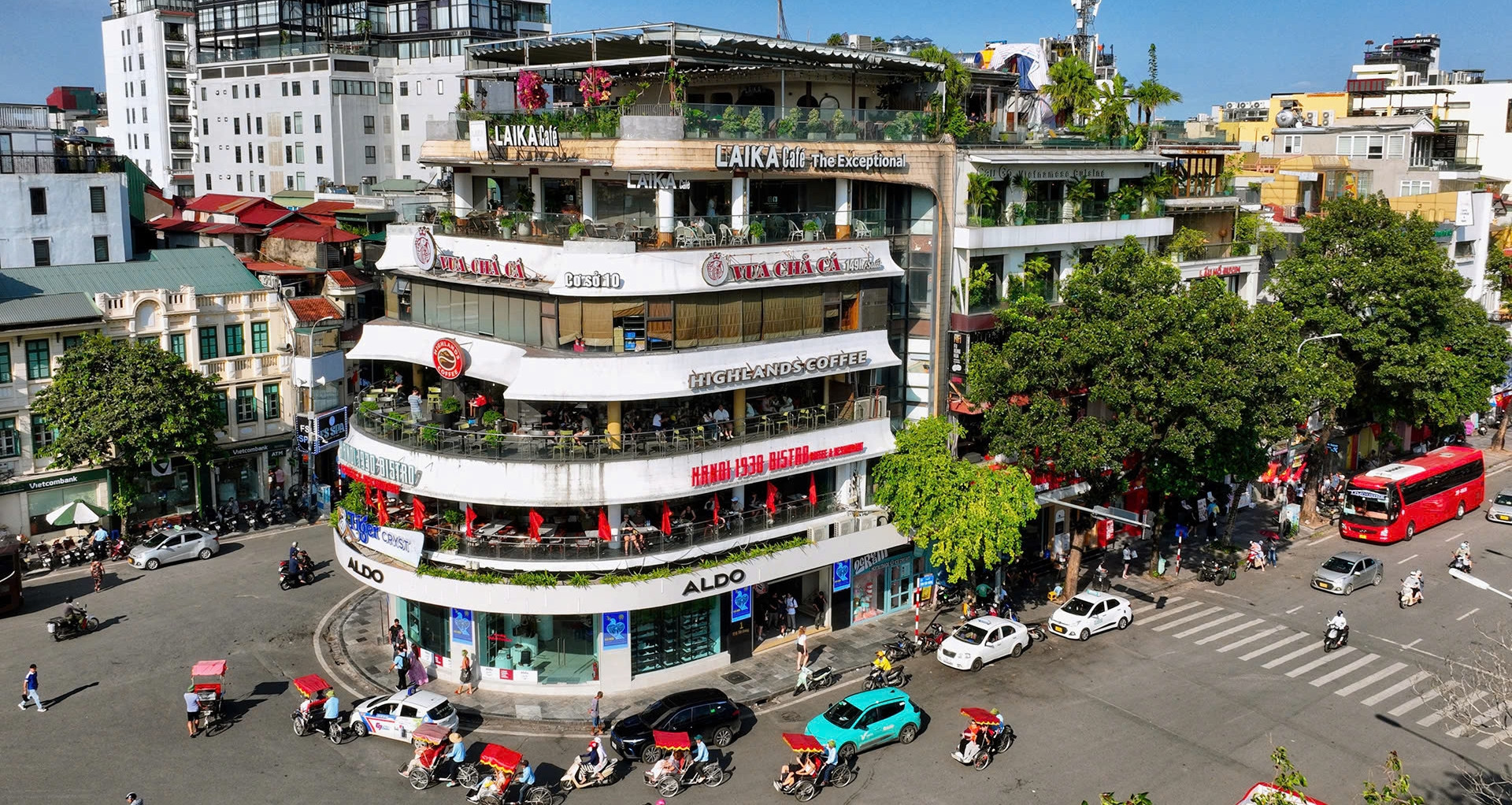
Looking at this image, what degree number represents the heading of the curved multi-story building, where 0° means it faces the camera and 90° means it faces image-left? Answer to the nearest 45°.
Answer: approximately 0°

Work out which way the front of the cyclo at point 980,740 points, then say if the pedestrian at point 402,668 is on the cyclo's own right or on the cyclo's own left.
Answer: on the cyclo's own right

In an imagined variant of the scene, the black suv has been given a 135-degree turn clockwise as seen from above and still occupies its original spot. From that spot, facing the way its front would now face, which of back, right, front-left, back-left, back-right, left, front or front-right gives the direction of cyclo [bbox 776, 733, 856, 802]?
back-right

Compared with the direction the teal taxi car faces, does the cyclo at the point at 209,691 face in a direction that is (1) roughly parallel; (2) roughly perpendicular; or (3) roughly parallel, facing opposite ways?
roughly perpendicular

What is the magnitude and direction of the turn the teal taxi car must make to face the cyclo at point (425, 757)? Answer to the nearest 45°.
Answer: approximately 45° to its right

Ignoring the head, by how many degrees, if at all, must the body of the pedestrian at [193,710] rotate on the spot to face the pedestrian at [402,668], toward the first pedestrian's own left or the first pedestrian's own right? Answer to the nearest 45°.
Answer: approximately 90° to the first pedestrian's own right

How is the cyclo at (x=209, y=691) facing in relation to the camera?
away from the camera

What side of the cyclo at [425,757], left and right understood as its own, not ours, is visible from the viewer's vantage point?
left

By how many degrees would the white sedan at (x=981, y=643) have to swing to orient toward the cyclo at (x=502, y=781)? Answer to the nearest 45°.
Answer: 0° — it already faces it

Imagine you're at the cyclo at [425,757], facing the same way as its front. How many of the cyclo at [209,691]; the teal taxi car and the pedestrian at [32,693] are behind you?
1
